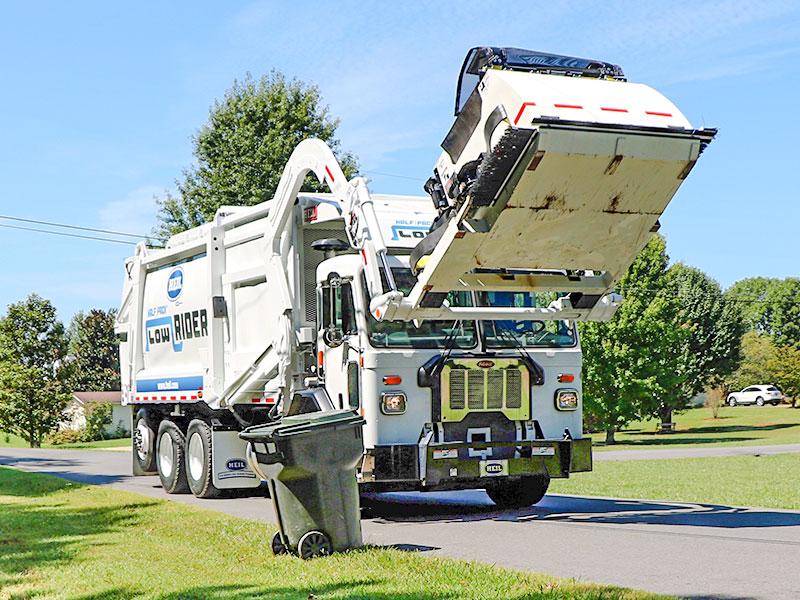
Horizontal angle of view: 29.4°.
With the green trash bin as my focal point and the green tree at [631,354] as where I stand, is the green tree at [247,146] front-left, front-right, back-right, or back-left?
front-right

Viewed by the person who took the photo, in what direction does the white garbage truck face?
facing the viewer and to the right of the viewer

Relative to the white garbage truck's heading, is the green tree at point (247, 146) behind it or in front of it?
behind

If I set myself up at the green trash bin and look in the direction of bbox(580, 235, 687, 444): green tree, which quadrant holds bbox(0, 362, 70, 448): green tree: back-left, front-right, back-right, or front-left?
front-left

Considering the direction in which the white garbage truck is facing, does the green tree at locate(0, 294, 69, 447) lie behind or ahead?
behind
